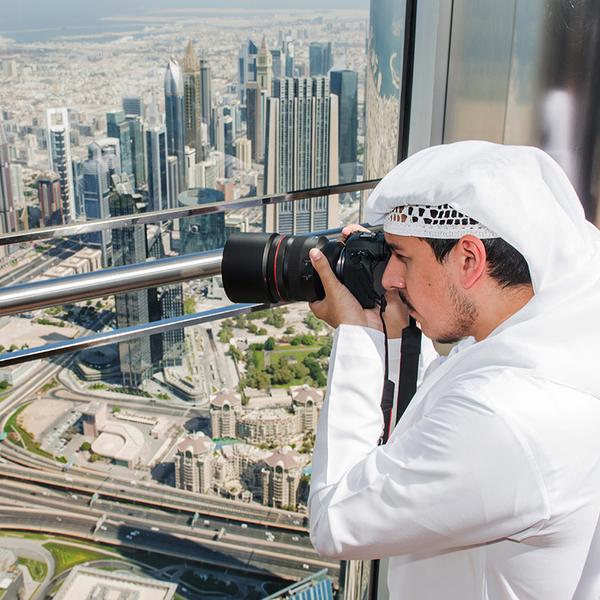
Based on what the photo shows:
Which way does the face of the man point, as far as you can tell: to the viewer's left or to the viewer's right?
to the viewer's left

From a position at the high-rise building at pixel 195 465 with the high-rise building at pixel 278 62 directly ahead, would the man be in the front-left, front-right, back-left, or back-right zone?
back-right

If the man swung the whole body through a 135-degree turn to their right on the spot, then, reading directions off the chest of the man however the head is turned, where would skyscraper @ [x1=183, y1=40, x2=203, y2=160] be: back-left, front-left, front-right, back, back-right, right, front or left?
left

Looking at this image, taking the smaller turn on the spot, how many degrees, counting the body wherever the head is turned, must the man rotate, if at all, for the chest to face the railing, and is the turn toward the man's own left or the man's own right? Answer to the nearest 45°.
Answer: approximately 45° to the man's own right

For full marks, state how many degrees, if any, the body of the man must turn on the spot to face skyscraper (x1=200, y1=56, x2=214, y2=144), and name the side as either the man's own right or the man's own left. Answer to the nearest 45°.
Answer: approximately 45° to the man's own right

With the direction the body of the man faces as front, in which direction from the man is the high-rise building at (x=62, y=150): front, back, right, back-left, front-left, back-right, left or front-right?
front-right

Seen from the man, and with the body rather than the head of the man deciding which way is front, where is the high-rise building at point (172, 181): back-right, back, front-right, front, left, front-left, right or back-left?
front-right

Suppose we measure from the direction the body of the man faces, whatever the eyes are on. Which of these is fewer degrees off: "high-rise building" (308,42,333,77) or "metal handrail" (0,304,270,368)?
the metal handrail

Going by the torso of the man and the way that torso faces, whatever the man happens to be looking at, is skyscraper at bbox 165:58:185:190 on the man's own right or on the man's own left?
on the man's own right

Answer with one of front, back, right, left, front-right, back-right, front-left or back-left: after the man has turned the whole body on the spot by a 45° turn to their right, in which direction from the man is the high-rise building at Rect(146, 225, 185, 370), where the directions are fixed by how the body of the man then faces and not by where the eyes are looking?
front

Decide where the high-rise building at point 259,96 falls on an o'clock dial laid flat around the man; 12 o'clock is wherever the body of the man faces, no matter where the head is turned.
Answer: The high-rise building is roughly at 2 o'clock from the man.

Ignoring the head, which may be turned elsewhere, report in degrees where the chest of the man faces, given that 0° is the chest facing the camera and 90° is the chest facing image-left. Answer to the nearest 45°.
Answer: approximately 90°

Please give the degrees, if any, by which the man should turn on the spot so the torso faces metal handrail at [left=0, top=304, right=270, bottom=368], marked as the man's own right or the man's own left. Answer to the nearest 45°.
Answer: approximately 45° to the man's own right
